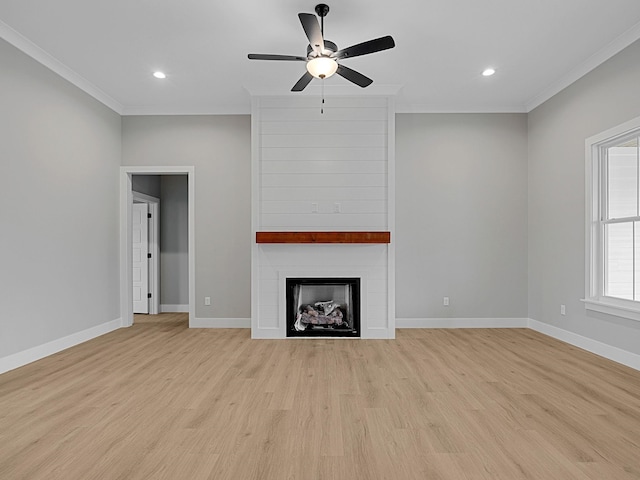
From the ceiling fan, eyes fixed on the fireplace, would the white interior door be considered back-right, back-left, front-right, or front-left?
front-left

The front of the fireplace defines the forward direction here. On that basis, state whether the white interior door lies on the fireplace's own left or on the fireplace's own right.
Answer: on the fireplace's own right

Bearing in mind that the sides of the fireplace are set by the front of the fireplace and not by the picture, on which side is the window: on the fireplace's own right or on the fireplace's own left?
on the fireplace's own left

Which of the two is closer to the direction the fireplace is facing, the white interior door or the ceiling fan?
the ceiling fan

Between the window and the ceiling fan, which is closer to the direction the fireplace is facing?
the ceiling fan

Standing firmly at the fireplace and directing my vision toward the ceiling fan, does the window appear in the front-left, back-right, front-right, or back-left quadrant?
front-left

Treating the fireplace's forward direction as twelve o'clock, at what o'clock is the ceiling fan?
The ceiling fan is roughly at 12 o'clock from the fireplace.

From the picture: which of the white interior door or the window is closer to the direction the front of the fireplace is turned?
the window

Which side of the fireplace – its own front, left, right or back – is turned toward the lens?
front

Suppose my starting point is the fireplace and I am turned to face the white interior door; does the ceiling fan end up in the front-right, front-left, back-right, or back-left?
back-left

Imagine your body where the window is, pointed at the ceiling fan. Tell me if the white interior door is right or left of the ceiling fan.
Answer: right

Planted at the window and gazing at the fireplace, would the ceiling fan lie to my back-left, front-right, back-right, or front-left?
front-left
